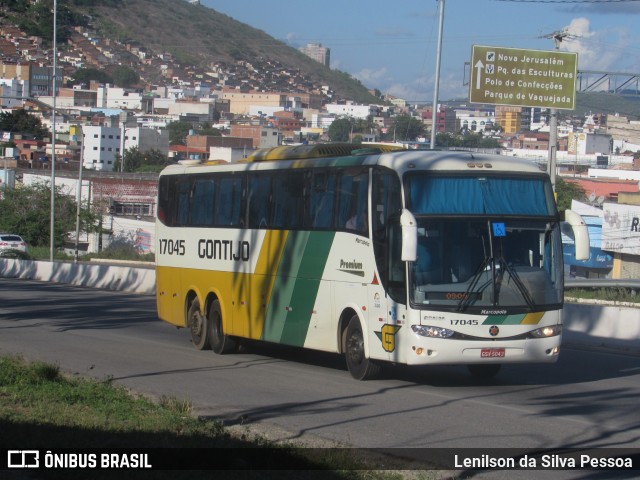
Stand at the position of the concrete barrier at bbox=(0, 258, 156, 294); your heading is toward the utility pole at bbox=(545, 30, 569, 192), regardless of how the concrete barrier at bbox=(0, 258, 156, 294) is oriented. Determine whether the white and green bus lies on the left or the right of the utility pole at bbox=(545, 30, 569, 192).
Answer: right

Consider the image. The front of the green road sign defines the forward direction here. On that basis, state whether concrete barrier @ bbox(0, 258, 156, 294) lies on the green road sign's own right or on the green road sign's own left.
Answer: on the green road sign's own right

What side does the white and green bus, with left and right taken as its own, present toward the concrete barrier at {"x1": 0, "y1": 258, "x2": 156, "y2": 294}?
back

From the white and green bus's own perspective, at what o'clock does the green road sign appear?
The green road sign is roughly at 8 o'clock from the white and green bus.

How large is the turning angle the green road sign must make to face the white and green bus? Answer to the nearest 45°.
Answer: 0° — it already faces it

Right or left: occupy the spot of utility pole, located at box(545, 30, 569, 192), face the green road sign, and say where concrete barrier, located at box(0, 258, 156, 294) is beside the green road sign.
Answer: left

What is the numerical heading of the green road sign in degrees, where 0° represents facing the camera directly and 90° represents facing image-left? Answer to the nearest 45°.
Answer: approximately 0°

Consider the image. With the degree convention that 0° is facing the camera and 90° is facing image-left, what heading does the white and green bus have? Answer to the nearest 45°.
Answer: approximately 315°
